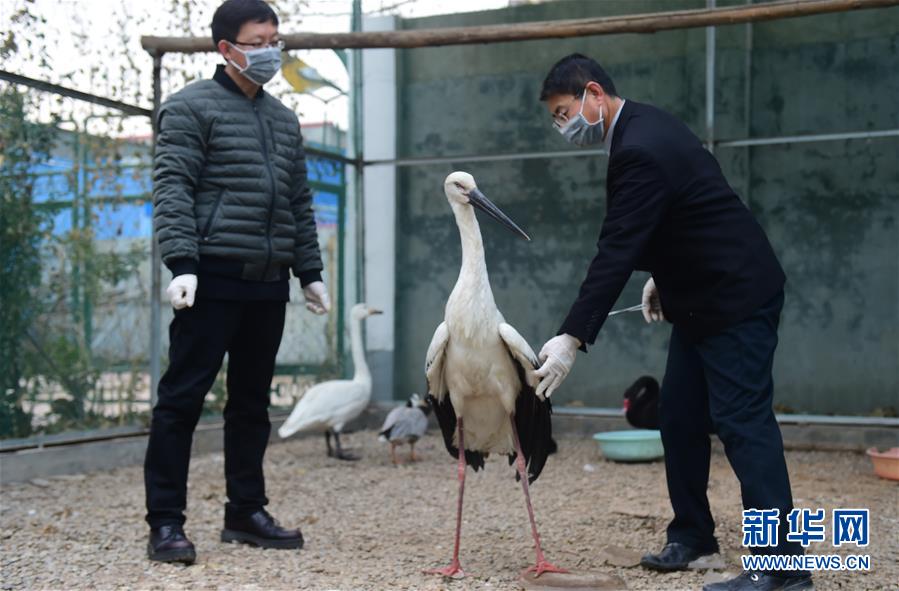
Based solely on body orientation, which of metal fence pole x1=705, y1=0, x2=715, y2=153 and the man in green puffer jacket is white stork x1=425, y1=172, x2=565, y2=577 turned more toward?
the man in green puffer jacket

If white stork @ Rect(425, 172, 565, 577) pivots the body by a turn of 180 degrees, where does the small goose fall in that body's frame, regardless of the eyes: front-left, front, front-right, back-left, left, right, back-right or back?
front

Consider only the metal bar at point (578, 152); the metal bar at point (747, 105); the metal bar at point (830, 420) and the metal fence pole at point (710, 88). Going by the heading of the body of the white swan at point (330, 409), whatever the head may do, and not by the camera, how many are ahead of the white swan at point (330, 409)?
4

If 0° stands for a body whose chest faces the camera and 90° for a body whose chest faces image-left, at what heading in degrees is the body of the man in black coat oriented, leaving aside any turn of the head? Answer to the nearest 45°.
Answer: approximately 90°

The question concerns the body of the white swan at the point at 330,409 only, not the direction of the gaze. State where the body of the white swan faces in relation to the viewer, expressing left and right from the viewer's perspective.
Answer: facing to the right of the viewer

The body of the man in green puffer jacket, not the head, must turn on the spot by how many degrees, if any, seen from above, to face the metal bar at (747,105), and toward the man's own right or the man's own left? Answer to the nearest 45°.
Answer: approximately 90° to the man's own left

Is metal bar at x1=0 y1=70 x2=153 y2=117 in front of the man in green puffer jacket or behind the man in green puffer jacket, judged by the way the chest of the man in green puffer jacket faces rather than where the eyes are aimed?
behind

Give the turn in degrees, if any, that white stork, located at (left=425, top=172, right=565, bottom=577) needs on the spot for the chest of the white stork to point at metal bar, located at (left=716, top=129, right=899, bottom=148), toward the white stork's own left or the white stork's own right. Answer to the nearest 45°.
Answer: approximately 135° to the white stork's own left

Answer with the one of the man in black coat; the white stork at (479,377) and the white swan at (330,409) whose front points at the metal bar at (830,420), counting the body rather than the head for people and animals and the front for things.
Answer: the white swan at (330,409)

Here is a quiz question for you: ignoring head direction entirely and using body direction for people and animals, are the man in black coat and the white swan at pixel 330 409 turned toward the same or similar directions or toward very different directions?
very different directions

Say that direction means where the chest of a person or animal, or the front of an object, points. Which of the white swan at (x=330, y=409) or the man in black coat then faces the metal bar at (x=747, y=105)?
the white swan

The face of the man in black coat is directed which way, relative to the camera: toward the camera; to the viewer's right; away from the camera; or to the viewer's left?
to the viewer's left

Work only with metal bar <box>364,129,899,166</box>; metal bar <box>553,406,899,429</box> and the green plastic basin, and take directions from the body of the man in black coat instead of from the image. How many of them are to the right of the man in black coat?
3
